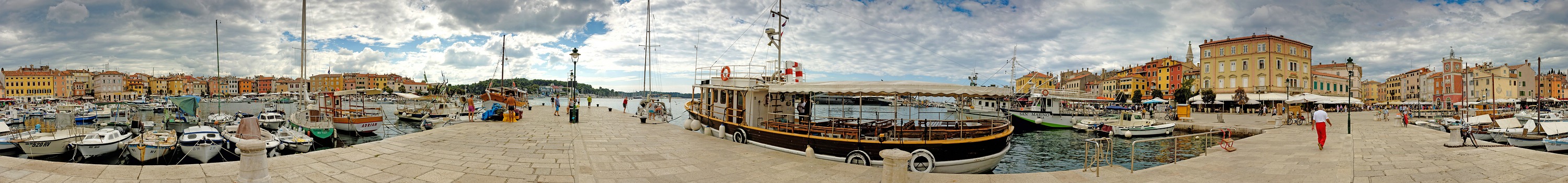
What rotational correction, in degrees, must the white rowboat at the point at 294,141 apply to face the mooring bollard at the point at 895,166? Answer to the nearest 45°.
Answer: approximately 45° to its right

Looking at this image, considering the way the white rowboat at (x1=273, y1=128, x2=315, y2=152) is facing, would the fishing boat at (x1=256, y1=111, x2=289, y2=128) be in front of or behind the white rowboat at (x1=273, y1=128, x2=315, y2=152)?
behind

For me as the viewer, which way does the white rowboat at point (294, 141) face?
facing the viewer and to the right of the viewer

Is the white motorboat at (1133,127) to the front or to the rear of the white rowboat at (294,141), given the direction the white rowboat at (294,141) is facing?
to the front

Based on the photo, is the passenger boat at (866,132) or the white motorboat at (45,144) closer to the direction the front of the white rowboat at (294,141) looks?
the passenger boat

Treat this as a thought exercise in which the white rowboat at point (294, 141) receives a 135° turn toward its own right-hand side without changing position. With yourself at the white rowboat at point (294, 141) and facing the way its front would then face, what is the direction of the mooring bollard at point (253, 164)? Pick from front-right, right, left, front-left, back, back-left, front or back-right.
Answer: left
